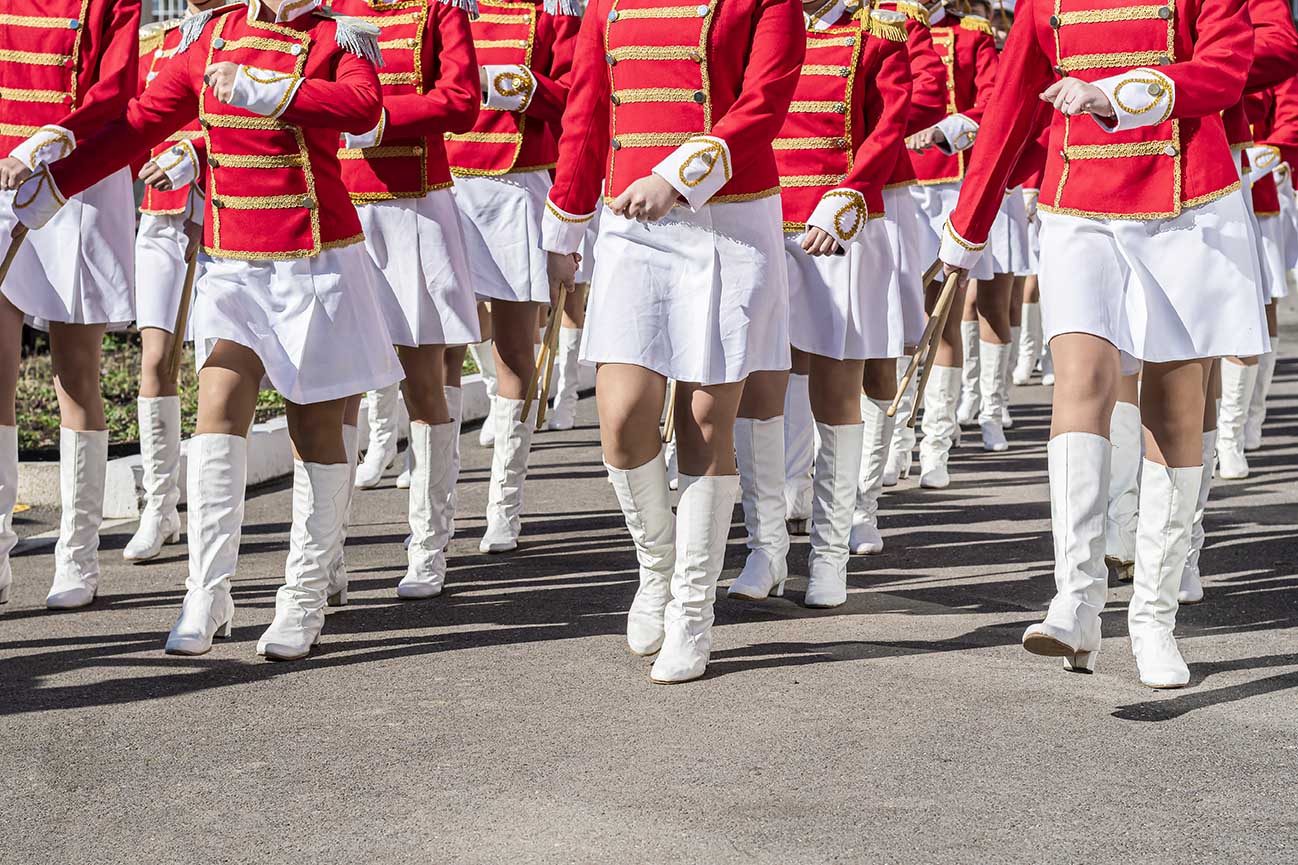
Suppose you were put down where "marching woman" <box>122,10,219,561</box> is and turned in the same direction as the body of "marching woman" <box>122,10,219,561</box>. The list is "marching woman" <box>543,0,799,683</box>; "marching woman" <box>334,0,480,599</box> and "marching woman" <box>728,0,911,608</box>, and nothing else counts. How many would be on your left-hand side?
3

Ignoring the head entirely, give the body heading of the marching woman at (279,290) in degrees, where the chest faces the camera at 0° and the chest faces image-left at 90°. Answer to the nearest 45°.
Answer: approximately 45°

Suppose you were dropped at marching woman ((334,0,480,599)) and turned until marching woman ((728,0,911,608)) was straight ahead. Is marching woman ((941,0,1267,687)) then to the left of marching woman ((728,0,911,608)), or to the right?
right

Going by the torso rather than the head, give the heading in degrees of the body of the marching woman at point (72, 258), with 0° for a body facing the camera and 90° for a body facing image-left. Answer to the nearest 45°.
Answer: approximately 45°

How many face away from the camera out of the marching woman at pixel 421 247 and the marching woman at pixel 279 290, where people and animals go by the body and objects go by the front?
0

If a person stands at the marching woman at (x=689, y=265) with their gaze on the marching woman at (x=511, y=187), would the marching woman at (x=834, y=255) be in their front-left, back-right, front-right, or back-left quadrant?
front-right

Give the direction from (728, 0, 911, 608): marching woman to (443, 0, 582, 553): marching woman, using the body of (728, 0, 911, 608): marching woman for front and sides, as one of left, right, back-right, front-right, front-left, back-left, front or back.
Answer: right

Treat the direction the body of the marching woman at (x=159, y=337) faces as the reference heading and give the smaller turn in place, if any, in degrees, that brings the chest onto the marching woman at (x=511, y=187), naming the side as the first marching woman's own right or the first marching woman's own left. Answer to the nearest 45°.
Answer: approximately 135° to the first marching woman's own left

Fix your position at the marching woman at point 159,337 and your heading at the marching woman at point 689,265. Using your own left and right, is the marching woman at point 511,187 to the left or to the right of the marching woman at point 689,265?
left

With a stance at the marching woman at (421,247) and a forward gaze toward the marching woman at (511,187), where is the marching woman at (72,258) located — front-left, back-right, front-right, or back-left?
back-left

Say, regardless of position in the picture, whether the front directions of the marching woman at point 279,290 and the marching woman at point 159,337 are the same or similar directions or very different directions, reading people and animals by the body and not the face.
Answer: same or similar directions

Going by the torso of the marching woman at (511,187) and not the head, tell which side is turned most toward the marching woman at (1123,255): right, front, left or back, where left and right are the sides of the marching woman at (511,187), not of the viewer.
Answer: left

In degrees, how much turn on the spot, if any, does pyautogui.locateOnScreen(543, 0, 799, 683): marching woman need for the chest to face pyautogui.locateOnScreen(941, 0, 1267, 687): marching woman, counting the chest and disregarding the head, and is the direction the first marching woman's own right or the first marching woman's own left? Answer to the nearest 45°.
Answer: approximately 135° to the first marching woman's own left

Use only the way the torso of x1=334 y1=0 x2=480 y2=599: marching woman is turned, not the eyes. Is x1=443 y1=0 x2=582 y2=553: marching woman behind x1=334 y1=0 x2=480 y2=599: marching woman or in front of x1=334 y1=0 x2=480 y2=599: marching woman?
behind

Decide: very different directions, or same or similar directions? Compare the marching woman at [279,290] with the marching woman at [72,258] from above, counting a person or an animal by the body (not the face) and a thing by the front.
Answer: same or similar directions

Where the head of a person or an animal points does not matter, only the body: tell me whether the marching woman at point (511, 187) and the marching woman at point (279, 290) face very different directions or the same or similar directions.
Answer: same or similar directions

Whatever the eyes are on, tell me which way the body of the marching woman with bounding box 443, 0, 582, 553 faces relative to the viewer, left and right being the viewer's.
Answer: facing the viewer and to the left of the viewer
